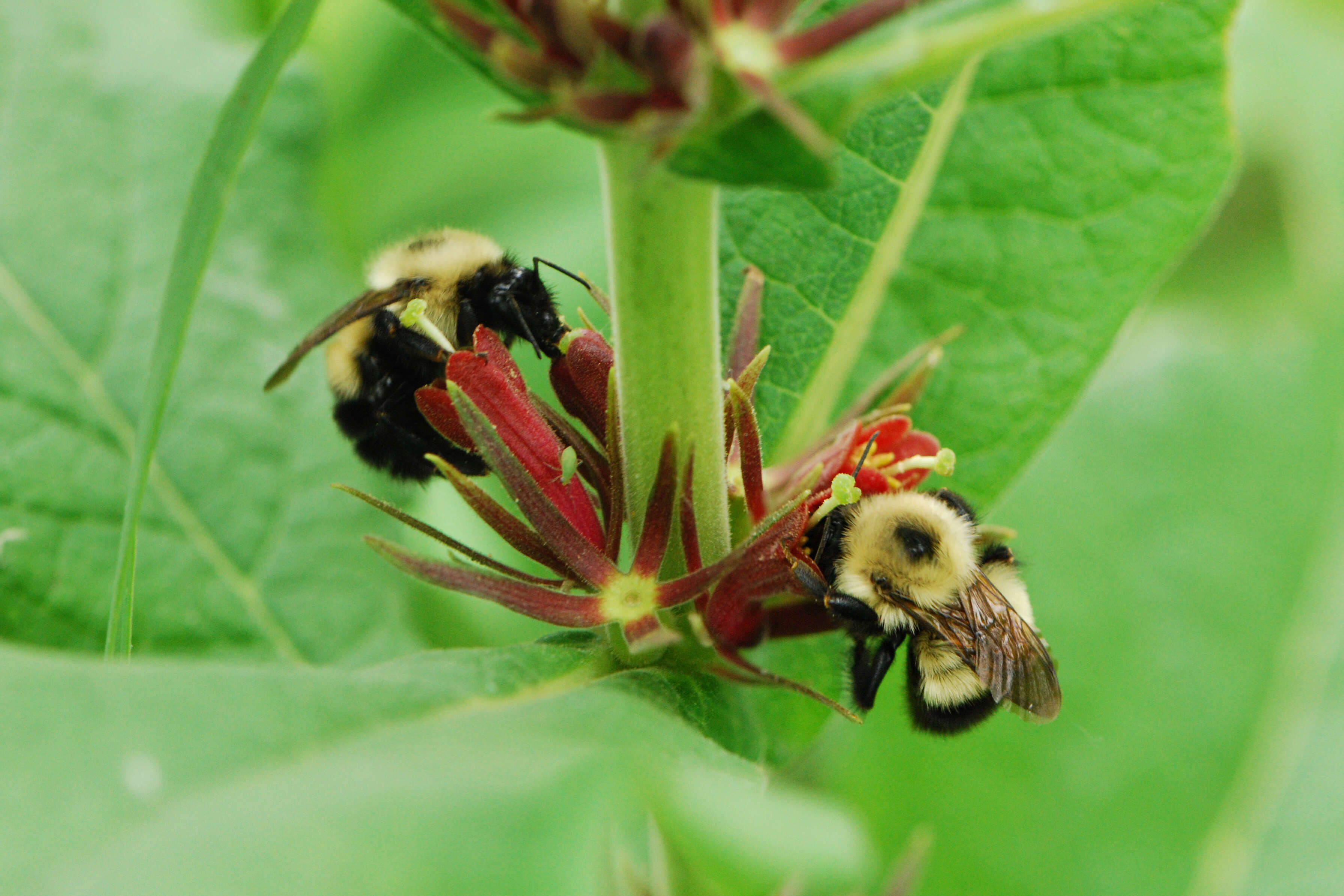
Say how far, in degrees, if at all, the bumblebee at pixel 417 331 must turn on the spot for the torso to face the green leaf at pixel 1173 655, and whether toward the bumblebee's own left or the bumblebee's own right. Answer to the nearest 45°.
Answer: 0° — it already faces it

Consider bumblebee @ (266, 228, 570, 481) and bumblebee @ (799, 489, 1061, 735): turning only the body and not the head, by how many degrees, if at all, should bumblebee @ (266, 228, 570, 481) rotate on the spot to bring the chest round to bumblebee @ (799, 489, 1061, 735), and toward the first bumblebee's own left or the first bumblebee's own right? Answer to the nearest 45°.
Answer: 0° — it already faces it

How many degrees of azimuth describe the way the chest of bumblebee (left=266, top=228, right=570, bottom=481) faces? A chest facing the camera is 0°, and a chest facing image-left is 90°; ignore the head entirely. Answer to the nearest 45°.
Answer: approximately 270°

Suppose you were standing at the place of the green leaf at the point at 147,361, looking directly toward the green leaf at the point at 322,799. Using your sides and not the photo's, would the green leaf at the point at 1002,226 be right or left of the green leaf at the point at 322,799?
left

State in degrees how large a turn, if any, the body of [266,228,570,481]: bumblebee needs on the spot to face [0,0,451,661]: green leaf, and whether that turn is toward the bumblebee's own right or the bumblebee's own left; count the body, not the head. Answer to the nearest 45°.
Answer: approximately 135° to the bumblebee's own left

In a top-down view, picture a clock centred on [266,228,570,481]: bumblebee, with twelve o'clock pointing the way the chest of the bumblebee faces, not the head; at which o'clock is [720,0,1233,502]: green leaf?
The green leaf is roughly at 12 o'clock from the bumblebee.
